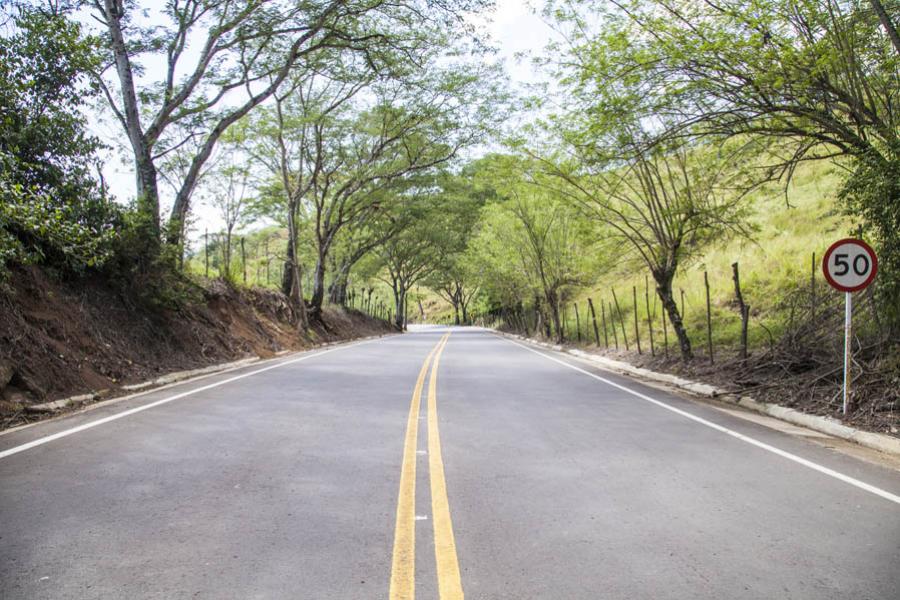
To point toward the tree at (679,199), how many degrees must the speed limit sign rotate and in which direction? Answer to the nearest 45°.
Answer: approximately 135° to its right

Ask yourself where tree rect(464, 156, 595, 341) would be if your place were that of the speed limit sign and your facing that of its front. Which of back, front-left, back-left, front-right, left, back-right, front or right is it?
back-right

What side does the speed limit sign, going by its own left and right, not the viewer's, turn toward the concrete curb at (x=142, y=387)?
right

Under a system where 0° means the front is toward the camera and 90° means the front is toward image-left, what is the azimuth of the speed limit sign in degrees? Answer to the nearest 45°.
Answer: approximately 0°

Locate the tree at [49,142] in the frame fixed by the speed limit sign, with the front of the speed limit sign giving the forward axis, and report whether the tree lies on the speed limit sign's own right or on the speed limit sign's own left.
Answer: on the speed limit sign's own right
